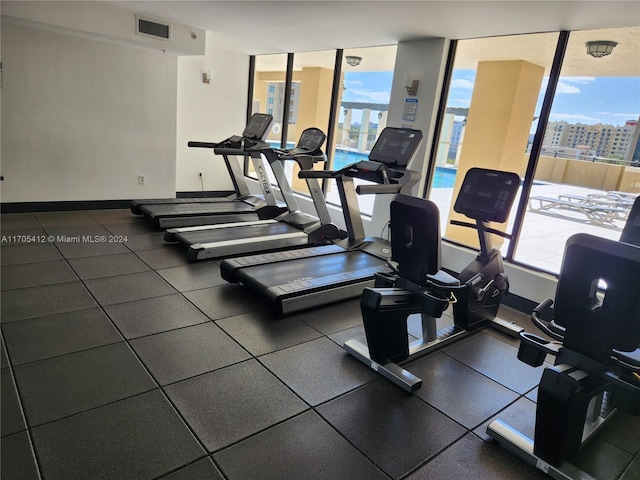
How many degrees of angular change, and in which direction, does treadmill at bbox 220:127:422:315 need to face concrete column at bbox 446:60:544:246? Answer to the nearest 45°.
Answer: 0° — it already faces it

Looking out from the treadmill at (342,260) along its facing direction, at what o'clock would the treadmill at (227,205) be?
the treadmill at (227,205) is roughly at 9 o'clock from the treadmill at (342,260).

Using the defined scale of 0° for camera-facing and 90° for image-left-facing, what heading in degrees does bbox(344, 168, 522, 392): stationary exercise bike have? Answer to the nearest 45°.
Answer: approximately 225°

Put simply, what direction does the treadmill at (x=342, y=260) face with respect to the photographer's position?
facing away from the viewer and to the right of the viewer

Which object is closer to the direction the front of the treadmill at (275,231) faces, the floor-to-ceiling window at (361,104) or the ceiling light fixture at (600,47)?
the floor-to-ceiling window

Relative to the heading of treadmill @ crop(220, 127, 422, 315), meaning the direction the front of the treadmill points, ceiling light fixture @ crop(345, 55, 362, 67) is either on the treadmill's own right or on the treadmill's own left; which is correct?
on the treadmill's own left

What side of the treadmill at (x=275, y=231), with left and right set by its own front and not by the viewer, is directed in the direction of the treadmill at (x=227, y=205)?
left

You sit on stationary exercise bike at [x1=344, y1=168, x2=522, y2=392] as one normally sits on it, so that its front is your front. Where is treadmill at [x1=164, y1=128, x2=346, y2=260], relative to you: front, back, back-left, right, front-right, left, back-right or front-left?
left

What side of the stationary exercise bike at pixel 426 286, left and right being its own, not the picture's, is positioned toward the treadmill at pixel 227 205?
left

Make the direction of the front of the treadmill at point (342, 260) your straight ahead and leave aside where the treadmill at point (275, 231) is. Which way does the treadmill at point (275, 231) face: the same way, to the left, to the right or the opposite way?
the same way

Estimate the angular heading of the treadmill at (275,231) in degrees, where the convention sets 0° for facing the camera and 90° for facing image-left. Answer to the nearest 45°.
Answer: approximately 225°

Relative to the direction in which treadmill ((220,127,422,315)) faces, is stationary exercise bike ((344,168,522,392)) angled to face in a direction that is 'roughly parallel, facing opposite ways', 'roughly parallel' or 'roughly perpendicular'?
roughly parallel

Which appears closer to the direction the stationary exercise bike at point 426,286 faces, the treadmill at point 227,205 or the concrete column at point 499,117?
the concrete column

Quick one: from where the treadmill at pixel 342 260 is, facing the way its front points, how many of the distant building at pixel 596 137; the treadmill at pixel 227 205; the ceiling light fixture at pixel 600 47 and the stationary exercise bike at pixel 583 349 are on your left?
1

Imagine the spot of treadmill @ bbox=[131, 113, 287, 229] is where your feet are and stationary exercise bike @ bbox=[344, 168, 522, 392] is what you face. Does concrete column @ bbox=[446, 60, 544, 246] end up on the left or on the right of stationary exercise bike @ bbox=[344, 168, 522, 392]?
left

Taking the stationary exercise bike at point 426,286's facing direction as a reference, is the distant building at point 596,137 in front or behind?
in front
